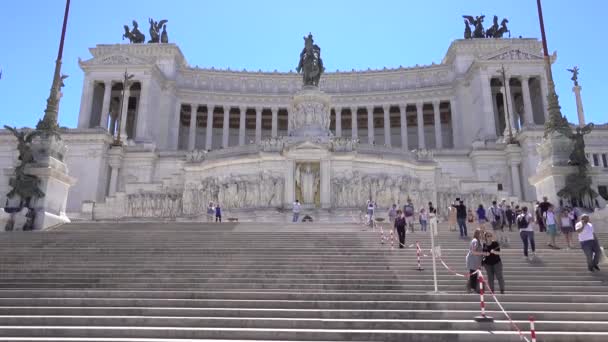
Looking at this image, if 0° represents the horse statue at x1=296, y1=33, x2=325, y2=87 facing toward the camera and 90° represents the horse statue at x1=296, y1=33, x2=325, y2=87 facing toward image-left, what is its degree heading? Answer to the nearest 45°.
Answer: approximately 0°

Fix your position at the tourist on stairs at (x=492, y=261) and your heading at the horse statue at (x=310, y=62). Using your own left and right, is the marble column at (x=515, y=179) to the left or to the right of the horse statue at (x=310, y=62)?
right

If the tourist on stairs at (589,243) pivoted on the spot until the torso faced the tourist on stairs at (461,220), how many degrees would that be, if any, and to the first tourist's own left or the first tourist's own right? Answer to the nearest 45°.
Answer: approximately 135° to the first tourist's own right

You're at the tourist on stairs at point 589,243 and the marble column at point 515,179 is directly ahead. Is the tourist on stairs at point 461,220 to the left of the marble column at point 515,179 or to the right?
left

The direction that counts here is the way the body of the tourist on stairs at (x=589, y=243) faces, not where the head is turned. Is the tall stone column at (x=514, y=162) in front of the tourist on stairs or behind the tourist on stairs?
behind
